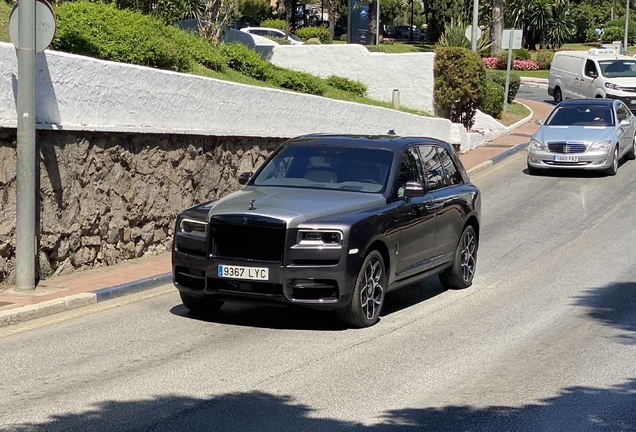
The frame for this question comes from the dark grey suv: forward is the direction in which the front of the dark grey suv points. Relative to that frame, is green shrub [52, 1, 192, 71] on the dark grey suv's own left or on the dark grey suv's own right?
on the dark grey suv's own right

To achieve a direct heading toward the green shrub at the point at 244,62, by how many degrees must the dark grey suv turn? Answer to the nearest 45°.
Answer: approximately 135° to its right

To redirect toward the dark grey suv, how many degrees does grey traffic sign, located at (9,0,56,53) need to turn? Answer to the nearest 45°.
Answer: approximately 90° to its right

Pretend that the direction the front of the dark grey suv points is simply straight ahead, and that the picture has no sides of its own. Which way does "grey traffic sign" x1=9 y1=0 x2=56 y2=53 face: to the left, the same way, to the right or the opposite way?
the opposite way

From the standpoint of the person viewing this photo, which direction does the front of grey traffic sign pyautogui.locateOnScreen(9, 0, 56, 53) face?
facing away from the viewer and to the right of the viewer

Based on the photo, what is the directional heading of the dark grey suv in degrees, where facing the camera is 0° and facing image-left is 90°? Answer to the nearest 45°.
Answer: approximately 45°

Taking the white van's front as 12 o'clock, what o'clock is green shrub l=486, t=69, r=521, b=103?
The green shrub is roughly at 4 o'clock from the white van.

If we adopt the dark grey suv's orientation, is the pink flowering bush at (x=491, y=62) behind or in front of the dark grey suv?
behind
